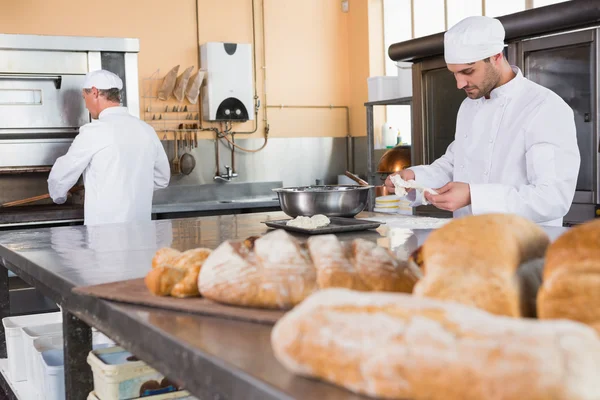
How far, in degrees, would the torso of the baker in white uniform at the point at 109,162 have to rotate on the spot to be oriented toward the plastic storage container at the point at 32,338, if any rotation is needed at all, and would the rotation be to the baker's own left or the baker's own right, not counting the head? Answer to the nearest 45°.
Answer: approximately 135° to the baker's own left

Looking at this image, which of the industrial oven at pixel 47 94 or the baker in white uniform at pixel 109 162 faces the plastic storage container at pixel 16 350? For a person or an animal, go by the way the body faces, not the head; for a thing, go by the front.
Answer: the industrial oven

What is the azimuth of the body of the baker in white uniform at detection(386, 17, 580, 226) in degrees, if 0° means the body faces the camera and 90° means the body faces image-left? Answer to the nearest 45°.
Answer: approximately 45°

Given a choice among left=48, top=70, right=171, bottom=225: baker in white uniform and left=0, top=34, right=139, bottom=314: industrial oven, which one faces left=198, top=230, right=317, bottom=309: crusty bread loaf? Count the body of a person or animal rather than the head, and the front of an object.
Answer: the industrial oven

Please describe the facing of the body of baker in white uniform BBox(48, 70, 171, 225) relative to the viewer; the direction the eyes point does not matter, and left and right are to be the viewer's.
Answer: facing away from the viewer and to the left of the viewer

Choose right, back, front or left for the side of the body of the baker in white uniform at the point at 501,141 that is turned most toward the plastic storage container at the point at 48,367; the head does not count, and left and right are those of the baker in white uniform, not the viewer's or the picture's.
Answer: front

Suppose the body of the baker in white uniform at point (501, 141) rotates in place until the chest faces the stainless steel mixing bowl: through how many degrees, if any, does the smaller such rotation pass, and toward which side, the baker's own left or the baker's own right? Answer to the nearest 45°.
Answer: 0° — they already face it

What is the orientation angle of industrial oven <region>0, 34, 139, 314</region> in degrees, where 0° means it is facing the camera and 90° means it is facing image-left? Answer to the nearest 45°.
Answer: approximately 0°

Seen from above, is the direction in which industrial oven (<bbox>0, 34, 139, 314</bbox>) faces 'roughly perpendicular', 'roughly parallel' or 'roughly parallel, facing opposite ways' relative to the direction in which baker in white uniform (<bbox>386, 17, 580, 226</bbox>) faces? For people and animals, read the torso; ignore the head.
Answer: roughly perpendicular

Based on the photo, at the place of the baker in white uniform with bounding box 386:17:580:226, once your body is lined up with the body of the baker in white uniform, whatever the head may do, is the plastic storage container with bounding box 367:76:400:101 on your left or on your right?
on your right

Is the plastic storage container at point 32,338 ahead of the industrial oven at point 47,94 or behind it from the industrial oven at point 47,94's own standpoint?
ahead

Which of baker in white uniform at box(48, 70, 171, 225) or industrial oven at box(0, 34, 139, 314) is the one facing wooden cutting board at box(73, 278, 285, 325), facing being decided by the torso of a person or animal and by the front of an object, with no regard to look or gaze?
the industrial oven

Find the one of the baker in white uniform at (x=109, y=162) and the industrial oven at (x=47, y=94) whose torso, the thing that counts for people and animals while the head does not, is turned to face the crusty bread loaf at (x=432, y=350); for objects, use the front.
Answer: the industrial oven

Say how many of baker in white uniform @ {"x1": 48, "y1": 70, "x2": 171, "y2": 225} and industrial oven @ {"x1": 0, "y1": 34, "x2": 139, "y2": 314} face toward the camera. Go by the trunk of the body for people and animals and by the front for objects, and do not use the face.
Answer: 1

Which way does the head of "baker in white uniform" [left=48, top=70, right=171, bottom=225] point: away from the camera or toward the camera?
away from the camera

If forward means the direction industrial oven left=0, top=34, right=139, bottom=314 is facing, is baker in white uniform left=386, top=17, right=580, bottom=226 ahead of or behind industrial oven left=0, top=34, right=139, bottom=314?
ahead
